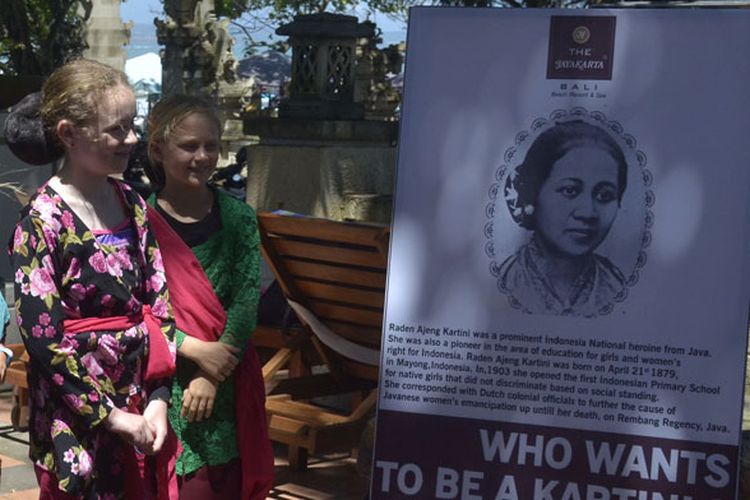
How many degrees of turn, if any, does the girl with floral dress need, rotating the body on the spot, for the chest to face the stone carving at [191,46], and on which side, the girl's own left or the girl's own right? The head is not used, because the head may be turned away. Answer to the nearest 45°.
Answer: approximately 135° to the girl's own left

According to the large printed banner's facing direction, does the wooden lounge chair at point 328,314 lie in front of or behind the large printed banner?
behind

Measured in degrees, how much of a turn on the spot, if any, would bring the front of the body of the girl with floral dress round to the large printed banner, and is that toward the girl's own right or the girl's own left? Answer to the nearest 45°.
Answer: approximately 45° to the girl's own left

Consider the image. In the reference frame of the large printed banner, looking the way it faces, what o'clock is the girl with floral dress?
The girl with floral dress is roughly at 2 o'clock from the large printed banner.

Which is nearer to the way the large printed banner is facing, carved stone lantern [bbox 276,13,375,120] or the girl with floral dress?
the girl with floral dress

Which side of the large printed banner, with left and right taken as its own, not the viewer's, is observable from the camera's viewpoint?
front

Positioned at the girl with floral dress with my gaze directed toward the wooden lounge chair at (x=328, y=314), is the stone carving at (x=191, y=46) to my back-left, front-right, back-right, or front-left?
front-left

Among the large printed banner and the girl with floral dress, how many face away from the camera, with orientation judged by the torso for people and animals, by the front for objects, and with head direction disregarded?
0

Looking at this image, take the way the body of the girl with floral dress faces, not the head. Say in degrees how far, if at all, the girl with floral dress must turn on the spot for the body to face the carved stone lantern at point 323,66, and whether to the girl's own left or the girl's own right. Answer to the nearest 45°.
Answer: approximately 135° to the girl's own left

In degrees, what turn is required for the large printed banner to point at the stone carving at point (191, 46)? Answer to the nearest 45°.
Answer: approximately 180°

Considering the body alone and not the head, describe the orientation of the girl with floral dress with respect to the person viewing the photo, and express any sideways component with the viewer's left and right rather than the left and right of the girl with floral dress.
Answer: facing the viewer and to the right of the viewer
